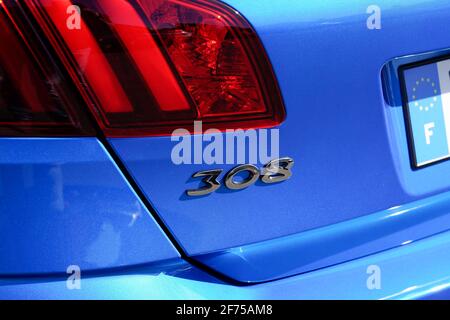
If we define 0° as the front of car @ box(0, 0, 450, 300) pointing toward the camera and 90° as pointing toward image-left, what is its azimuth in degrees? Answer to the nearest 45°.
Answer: approximately 135°
